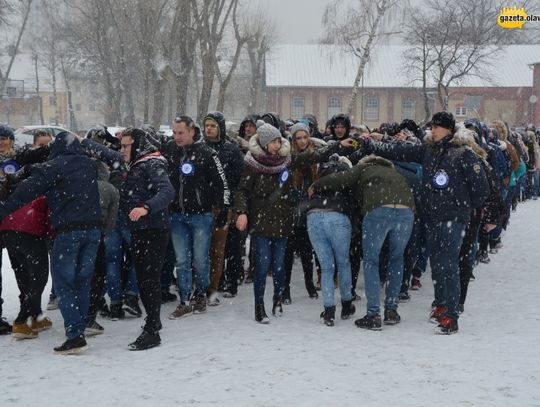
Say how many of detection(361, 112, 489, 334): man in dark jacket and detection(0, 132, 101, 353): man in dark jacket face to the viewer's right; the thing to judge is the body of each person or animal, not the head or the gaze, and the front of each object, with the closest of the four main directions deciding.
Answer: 0

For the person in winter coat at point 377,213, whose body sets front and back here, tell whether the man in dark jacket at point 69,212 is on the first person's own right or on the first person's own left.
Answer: on the first person's own left

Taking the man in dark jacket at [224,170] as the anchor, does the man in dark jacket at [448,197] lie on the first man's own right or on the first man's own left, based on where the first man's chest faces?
on the first man's own left

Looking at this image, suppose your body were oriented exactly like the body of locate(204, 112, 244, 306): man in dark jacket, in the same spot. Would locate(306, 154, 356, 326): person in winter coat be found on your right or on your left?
on your left

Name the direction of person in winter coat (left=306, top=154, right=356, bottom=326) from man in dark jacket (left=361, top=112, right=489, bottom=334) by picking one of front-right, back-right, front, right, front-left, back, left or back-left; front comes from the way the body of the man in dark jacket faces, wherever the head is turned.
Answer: front-right

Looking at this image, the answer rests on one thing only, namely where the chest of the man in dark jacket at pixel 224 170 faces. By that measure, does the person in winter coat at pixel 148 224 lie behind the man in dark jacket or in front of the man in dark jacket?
in front

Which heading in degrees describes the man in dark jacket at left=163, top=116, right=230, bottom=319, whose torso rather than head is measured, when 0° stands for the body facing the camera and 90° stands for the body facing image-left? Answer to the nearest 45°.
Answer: approximately 45°

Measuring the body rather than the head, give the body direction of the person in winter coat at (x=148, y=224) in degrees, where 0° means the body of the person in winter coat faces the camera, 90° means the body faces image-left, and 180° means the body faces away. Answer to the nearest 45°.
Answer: approximately 90°

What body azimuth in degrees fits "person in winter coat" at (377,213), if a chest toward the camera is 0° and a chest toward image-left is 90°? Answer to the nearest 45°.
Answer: approximately 135°

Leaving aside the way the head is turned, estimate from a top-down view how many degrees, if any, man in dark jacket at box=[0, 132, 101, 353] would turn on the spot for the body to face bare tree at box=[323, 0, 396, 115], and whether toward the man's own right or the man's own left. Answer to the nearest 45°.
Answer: approximately 90° to the man's own right

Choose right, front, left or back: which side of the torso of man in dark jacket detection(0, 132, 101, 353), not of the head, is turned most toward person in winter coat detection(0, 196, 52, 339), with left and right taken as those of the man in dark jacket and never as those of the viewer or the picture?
front
